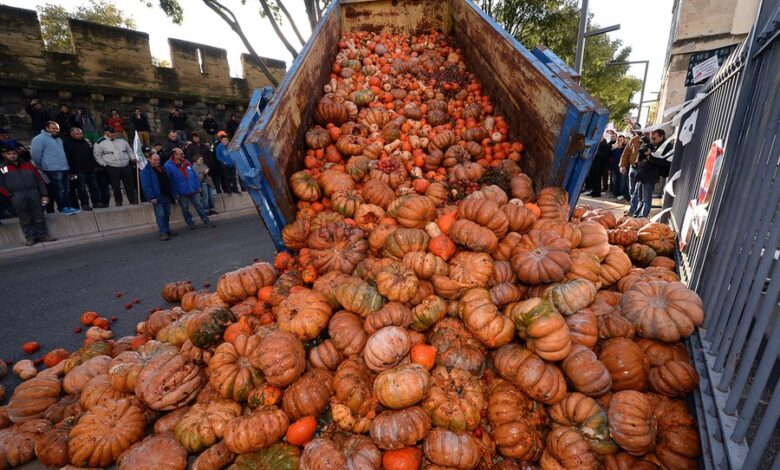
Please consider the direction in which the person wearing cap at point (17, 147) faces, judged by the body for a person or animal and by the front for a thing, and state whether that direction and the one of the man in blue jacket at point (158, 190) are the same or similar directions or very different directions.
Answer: same or similar directions

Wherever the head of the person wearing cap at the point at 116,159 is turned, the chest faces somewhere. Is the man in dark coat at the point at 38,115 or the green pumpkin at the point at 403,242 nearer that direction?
the green pumpkin

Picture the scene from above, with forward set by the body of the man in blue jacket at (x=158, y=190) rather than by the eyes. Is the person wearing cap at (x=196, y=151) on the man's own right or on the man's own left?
on the man's own left

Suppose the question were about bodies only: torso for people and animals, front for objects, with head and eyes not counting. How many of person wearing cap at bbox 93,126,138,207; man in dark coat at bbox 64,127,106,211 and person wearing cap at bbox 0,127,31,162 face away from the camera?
0

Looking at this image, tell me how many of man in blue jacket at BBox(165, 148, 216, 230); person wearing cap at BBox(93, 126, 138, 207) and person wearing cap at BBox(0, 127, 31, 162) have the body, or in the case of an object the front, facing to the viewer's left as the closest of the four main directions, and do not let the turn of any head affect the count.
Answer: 0

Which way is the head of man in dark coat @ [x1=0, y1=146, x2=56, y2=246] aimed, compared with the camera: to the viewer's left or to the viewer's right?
to the viewer's right

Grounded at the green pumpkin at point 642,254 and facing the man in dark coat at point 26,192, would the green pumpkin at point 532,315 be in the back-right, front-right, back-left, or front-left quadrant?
front-left

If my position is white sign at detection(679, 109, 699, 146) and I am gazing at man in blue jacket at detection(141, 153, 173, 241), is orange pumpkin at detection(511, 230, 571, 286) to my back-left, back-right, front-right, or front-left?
front-left

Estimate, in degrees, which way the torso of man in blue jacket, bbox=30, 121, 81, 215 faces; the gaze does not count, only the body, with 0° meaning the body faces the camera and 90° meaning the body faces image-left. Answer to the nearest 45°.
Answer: approximately 315°

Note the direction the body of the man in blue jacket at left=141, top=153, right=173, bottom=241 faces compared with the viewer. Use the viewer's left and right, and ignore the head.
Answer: facing the viewer and to the right of the viewer

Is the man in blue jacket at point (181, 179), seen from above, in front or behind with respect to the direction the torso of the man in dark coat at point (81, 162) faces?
in front

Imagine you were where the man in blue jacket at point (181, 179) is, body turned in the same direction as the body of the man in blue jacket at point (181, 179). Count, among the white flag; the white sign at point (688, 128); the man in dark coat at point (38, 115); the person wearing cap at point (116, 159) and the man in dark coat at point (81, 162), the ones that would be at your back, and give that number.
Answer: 4
